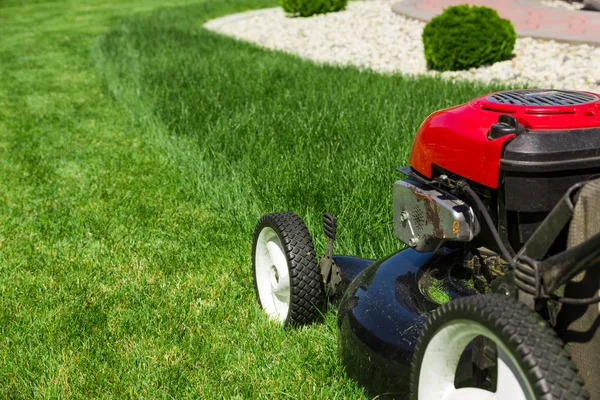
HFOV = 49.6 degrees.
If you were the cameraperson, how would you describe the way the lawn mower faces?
facing away from the viewer and to the left of the viewer

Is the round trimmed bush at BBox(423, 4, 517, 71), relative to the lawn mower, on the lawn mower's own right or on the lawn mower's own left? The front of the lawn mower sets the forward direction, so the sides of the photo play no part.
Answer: on the lawn mower's own right

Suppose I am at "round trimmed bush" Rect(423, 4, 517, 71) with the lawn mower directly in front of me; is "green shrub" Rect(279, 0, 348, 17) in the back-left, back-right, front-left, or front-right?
back-right

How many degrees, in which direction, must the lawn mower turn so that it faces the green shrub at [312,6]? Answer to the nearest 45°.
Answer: approximately 45° to its right
